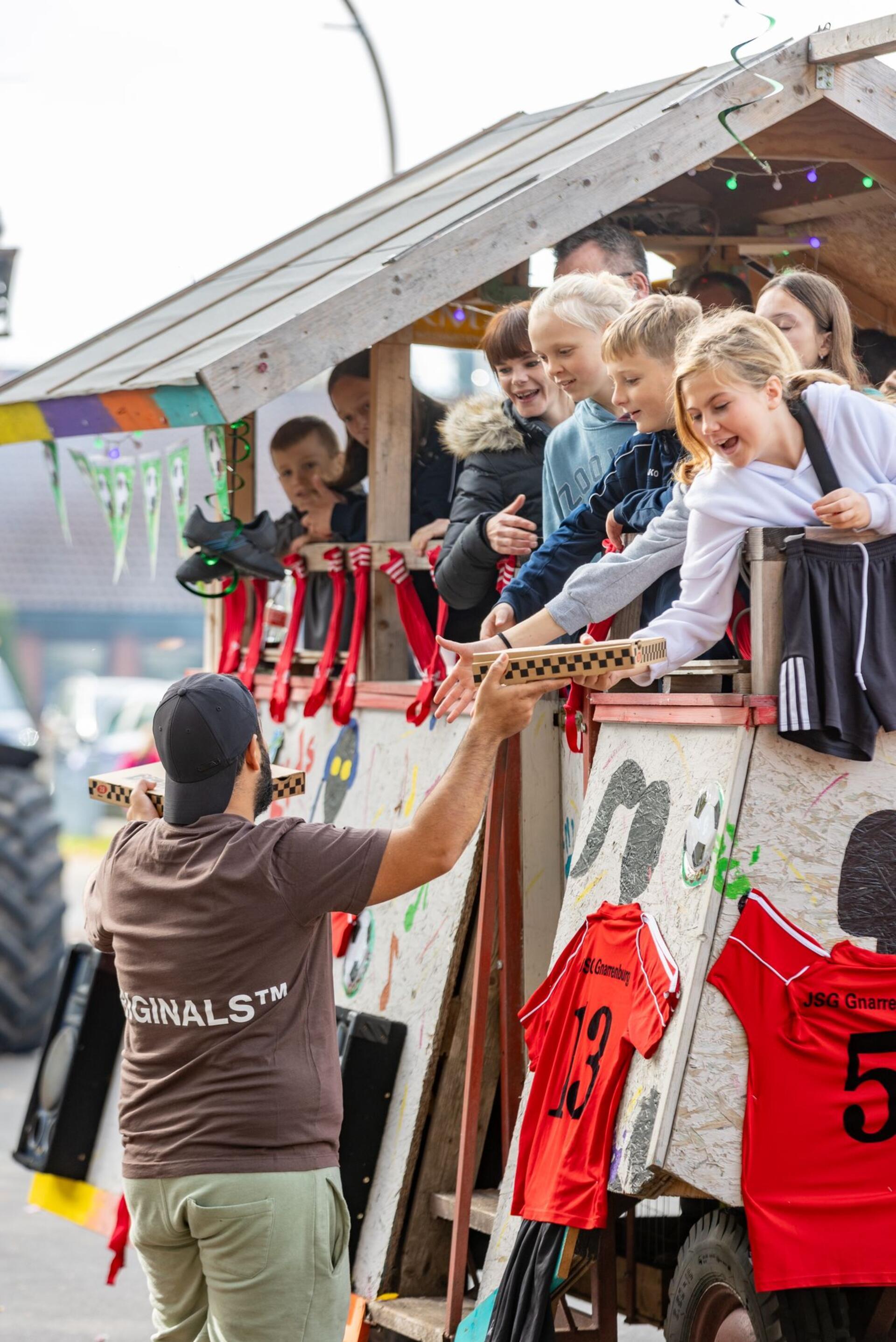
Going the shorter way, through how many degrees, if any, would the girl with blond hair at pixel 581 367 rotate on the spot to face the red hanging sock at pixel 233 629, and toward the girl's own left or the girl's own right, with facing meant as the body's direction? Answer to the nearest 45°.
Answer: approximately 90° to the girl's own right

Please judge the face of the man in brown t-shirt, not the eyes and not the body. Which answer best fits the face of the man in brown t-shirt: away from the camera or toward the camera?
away from the camera

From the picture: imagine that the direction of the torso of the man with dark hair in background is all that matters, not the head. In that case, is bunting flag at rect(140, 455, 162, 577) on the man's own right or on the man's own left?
on the man's own right

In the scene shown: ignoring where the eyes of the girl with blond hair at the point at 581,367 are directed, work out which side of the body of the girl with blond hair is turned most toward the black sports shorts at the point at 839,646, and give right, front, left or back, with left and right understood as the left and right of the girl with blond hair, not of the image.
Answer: left
